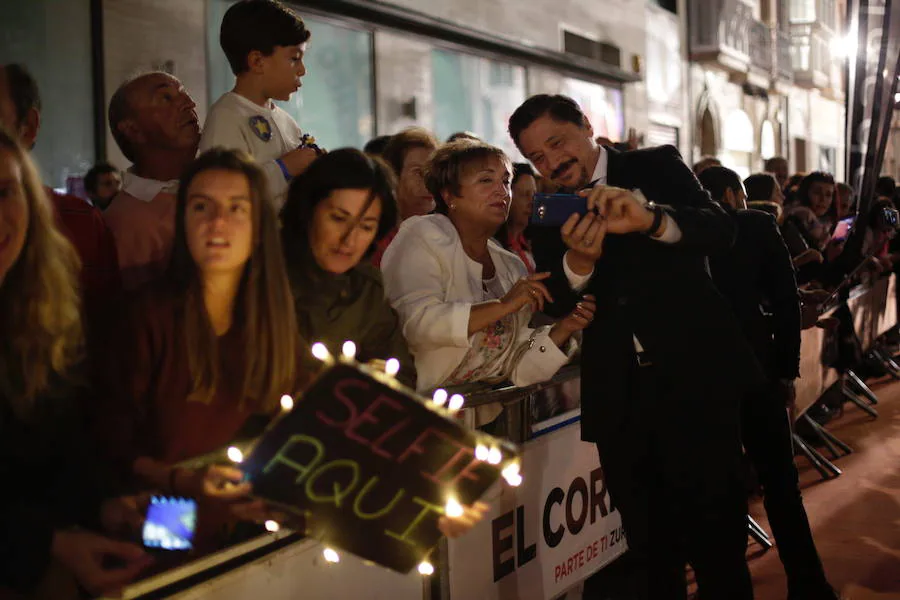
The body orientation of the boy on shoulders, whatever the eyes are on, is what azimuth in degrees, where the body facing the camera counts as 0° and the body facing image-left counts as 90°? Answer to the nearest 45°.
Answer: approximately 315°

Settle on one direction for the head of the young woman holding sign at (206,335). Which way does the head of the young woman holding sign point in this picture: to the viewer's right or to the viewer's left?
to the viewer's right

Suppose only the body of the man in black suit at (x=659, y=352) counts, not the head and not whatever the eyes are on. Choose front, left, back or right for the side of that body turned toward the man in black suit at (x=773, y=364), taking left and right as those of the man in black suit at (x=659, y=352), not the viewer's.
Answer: back

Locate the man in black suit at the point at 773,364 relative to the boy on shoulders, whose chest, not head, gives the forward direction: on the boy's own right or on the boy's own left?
on the boy's own left

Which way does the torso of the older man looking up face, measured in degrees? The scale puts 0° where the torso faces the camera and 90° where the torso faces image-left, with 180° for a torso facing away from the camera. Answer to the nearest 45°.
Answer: approximately 315°
